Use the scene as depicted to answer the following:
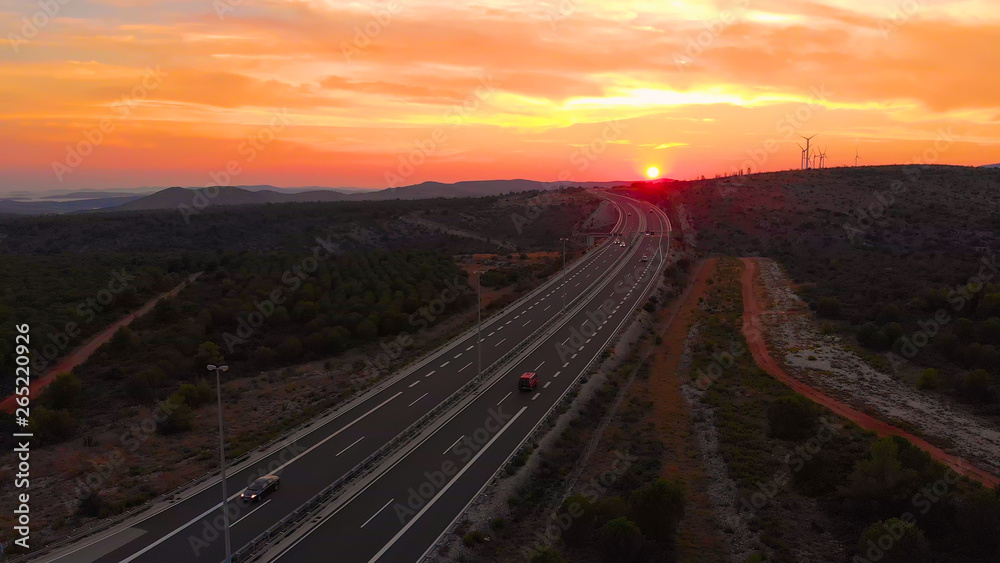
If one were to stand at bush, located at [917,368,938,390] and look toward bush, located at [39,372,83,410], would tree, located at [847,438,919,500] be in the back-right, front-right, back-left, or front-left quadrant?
front-left

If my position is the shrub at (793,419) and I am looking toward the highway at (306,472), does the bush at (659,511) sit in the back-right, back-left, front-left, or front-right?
front-left

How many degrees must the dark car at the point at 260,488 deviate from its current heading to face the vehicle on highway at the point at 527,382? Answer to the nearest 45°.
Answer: approximately 180°

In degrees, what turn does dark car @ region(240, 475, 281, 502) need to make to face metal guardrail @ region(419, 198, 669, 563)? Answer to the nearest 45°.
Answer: approximately 135° to its left

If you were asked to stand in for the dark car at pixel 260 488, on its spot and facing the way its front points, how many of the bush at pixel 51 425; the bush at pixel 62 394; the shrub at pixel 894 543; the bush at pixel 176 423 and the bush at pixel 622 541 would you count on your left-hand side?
2

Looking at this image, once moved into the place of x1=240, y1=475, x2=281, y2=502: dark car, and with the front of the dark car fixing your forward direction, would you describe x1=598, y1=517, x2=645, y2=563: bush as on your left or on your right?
on your left

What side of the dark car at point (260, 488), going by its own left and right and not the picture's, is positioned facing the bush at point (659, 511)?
left

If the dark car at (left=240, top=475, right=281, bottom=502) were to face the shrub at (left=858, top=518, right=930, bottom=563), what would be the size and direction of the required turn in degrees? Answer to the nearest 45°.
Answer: approximately 90° to its left

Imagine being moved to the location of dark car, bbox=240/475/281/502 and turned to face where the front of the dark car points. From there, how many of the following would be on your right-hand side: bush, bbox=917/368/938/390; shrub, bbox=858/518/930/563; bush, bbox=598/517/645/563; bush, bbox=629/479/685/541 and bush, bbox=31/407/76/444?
1

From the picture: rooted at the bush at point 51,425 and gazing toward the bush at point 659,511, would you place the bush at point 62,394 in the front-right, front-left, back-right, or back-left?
back-left

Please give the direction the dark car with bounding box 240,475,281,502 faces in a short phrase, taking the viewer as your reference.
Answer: facing the viewer and to the left of the viewer
